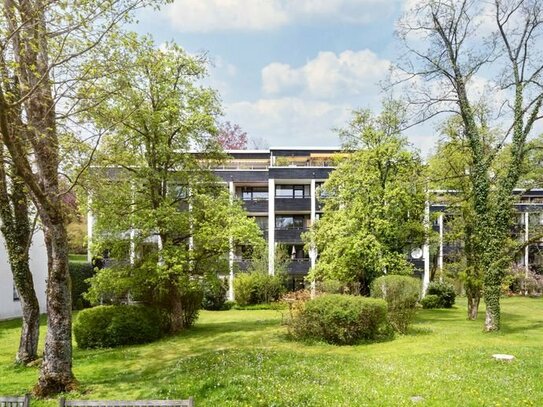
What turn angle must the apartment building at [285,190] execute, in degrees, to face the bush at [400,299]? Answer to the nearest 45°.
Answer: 0° — it already faces it

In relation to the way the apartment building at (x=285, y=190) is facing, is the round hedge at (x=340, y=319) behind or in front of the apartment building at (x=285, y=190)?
in front

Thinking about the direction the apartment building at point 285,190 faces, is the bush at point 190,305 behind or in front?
in front

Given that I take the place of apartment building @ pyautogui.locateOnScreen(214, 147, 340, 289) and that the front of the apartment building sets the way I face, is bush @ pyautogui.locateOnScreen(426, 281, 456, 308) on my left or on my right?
on my left

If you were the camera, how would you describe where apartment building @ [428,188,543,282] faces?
facing the viewer

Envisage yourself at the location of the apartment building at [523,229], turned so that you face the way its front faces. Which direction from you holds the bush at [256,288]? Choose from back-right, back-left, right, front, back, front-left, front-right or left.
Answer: front-right

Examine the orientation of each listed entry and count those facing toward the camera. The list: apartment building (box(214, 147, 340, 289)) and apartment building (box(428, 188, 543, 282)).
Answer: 2

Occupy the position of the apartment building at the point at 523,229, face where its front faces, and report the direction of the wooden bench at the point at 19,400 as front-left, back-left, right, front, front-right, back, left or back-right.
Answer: front

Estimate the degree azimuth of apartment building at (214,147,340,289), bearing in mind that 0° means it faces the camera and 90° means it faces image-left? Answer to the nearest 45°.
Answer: approximately 0°
